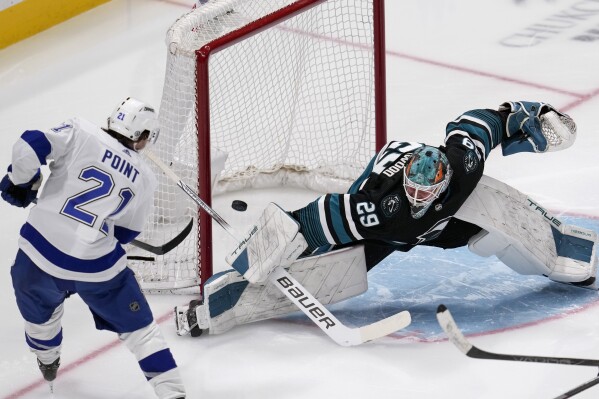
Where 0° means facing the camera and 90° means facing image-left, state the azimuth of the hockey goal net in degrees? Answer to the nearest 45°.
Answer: approximately 315°

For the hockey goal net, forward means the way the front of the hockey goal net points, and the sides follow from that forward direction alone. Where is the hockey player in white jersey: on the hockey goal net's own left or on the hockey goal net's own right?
on the hockey goal net's own right

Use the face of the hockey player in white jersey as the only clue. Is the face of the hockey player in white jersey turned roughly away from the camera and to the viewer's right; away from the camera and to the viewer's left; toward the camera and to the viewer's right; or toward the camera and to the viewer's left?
away from the camera and to the viewer's right
